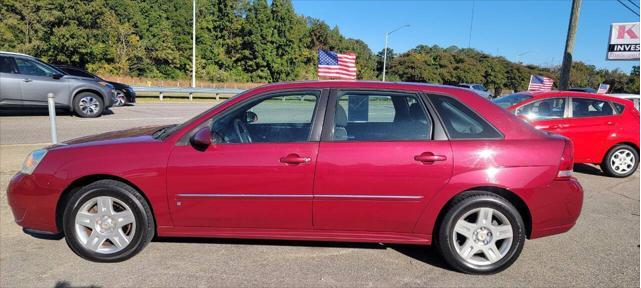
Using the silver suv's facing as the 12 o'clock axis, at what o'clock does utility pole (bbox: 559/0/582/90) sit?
The utility pole is roughly at 1 o'clock from the silver suv.

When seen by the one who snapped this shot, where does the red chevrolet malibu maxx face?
facing to the left of the viewer

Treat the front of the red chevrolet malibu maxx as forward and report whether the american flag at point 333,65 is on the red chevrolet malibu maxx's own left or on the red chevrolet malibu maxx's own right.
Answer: on the red chevrolet malibu maxx's own right

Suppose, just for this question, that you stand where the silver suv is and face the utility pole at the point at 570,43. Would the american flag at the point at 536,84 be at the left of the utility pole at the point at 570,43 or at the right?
left

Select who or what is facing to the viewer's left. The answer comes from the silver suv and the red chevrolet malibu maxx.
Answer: the red chevrolet malibu maxx

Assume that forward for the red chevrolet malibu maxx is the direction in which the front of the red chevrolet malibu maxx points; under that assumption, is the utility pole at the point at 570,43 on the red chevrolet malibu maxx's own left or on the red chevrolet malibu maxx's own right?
on the red chevrolet malibu maxx's own right

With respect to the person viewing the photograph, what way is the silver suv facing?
facing to the right of the viewer

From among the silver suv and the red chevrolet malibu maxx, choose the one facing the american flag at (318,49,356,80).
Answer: the silver suv

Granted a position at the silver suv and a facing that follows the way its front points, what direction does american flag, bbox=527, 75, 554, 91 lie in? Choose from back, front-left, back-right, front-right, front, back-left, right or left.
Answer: front
